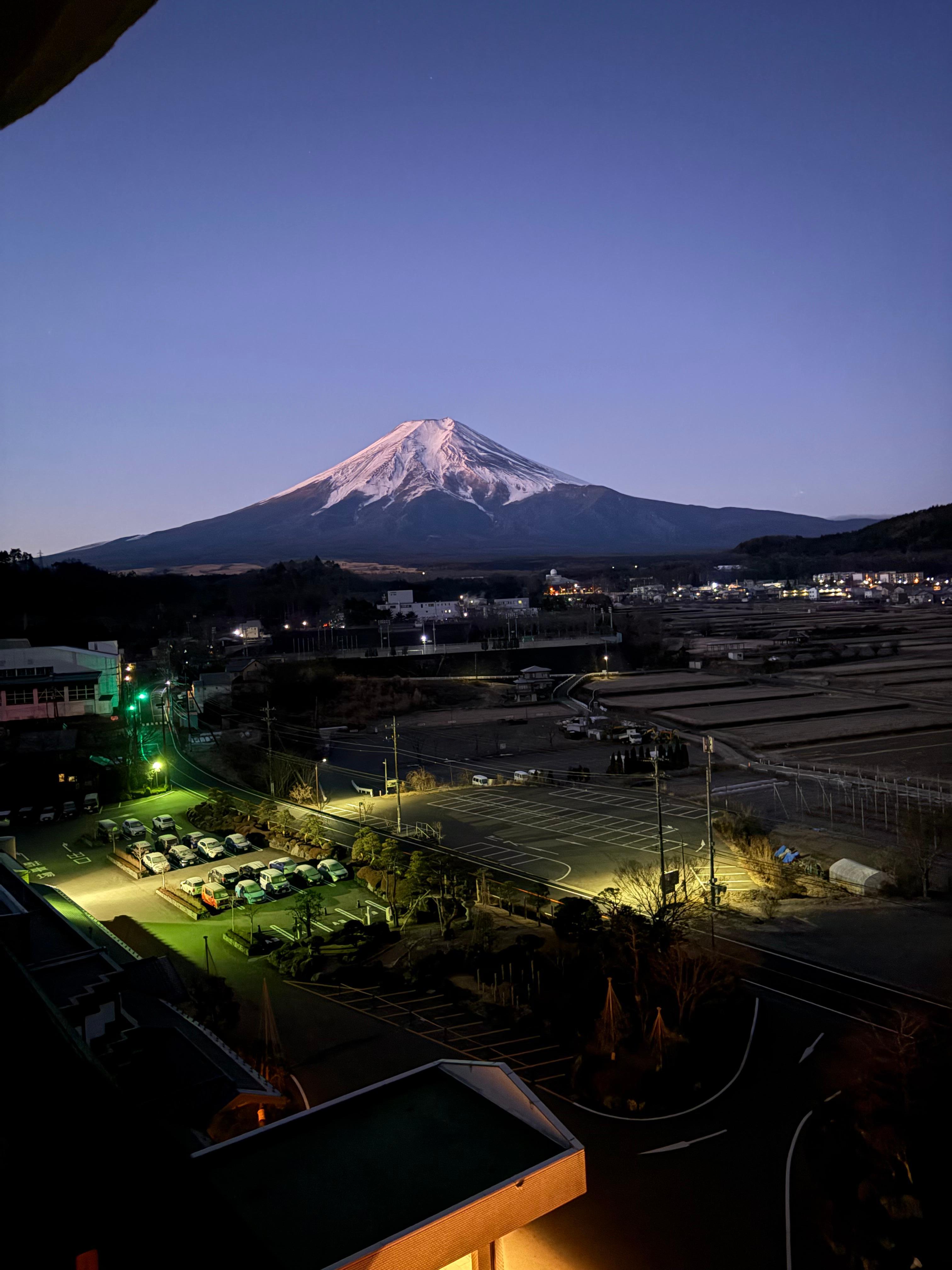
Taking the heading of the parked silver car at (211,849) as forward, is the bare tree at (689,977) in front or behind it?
in front

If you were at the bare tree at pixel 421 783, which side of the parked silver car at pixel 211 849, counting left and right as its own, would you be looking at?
left

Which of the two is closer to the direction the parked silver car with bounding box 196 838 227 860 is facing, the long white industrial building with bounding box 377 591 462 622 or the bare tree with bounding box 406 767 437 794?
the bare tree

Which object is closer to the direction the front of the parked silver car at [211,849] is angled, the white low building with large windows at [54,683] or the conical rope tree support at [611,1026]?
the conical rope tree support

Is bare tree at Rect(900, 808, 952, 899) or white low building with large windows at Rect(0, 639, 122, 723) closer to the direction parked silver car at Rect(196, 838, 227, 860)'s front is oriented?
the bare tree

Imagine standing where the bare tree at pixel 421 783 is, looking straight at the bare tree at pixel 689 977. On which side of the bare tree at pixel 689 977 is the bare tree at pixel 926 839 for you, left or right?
left

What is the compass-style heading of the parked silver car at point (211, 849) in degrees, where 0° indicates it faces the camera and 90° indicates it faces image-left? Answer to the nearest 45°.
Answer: approximately 315°

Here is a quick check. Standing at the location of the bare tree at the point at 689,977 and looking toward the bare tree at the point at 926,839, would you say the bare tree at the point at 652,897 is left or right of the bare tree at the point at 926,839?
left
